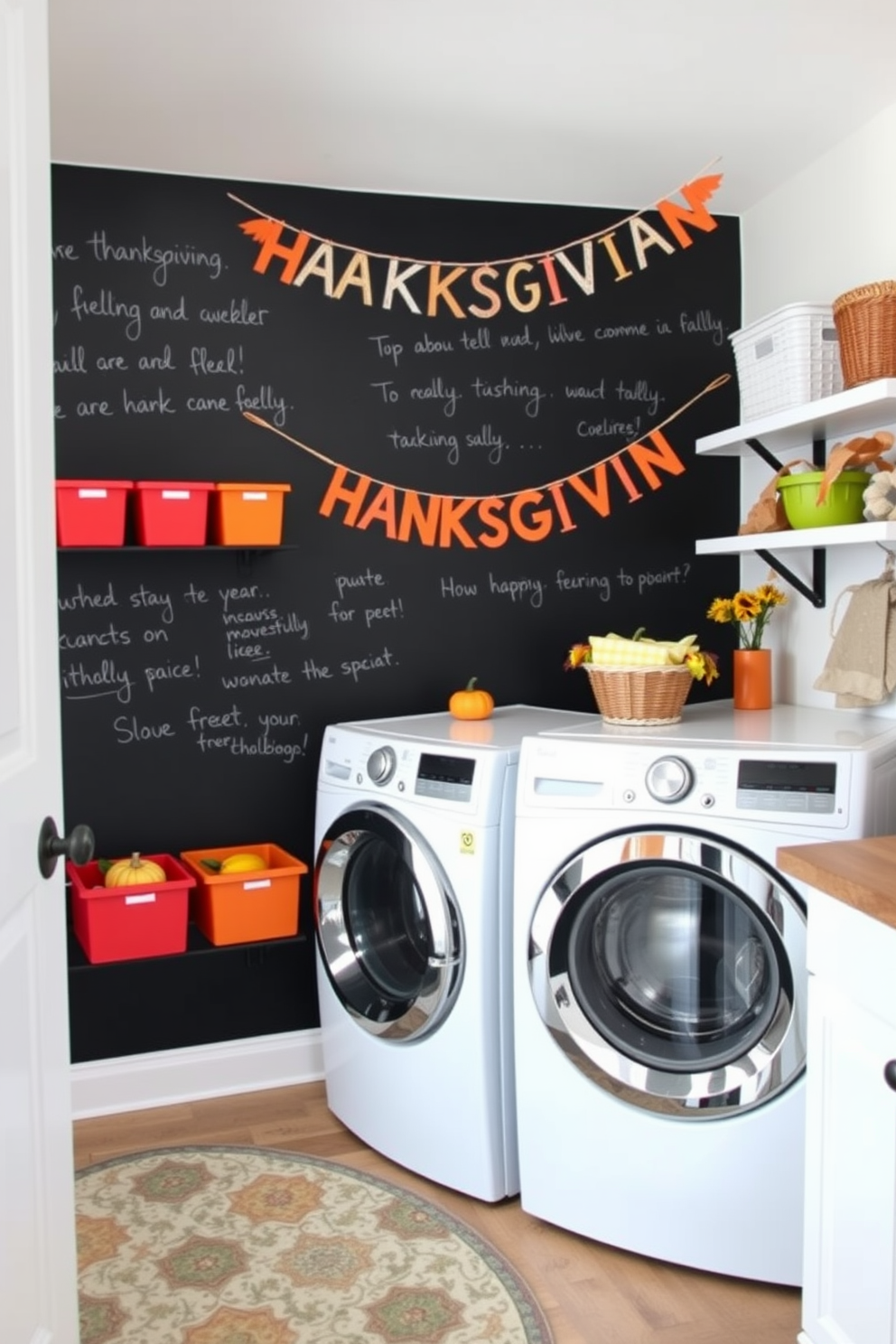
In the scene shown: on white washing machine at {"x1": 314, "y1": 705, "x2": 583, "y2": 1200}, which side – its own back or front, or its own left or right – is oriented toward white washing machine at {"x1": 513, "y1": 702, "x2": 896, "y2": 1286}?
left

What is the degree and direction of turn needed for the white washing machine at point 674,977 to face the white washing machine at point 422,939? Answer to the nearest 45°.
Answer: approximately 90° to its right

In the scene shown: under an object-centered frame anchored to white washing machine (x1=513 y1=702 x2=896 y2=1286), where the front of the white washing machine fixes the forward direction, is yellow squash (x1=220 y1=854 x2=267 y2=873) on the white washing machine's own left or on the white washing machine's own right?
on the white washing machine's own right

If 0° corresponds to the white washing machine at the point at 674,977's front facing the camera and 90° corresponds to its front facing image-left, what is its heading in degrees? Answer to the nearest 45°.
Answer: approximately 45°

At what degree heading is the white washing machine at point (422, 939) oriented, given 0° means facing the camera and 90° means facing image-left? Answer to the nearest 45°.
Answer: approximately 45°

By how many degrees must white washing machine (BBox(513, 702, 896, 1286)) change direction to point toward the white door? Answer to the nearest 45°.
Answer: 0° — it already faces it

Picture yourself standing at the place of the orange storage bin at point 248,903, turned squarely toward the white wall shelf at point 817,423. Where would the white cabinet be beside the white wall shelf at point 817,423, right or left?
right
